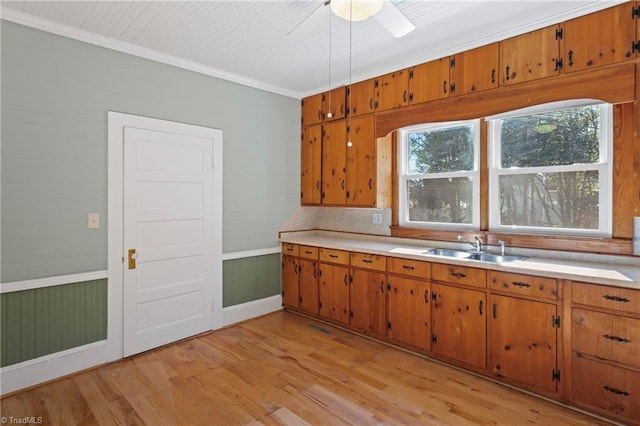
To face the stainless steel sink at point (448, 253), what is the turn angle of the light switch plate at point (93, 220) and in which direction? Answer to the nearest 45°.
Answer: approximately 45° to its left

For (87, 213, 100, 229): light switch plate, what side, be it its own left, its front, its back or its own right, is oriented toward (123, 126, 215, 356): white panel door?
left

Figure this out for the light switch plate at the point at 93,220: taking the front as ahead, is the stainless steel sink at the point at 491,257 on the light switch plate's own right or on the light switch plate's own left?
on the light switch plate's own left

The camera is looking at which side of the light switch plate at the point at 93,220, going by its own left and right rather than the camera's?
front

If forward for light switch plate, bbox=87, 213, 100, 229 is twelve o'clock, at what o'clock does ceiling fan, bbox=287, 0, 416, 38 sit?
The ceiling fan is roughly at 11 o'clock from the light switch plate.
